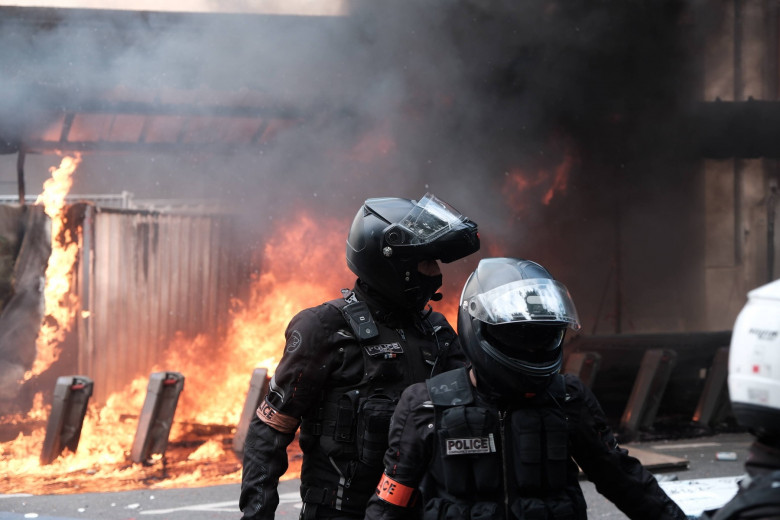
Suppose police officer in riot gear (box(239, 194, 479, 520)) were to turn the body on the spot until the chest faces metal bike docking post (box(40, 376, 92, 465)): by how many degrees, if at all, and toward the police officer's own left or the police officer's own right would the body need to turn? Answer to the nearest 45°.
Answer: approximately 180°

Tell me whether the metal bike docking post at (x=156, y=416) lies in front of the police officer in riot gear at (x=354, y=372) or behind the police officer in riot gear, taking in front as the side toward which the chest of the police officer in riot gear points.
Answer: behind

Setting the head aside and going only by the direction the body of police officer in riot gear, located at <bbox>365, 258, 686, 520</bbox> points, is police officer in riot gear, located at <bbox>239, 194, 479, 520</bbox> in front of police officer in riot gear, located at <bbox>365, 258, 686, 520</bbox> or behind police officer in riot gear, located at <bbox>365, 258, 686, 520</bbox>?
behind

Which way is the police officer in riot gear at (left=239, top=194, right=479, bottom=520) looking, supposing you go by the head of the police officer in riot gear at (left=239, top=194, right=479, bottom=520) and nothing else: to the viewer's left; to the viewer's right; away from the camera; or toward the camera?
to the viewer's right

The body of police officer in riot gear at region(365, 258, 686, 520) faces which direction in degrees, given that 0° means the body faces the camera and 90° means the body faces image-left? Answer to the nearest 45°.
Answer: approximately 0°

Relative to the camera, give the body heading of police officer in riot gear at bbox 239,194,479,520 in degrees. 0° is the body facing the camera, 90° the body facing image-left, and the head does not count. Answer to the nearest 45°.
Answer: approximately 315°

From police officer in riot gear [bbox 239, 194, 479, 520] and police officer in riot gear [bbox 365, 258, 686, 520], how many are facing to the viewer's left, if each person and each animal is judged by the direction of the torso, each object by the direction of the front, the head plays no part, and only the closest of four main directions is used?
0
